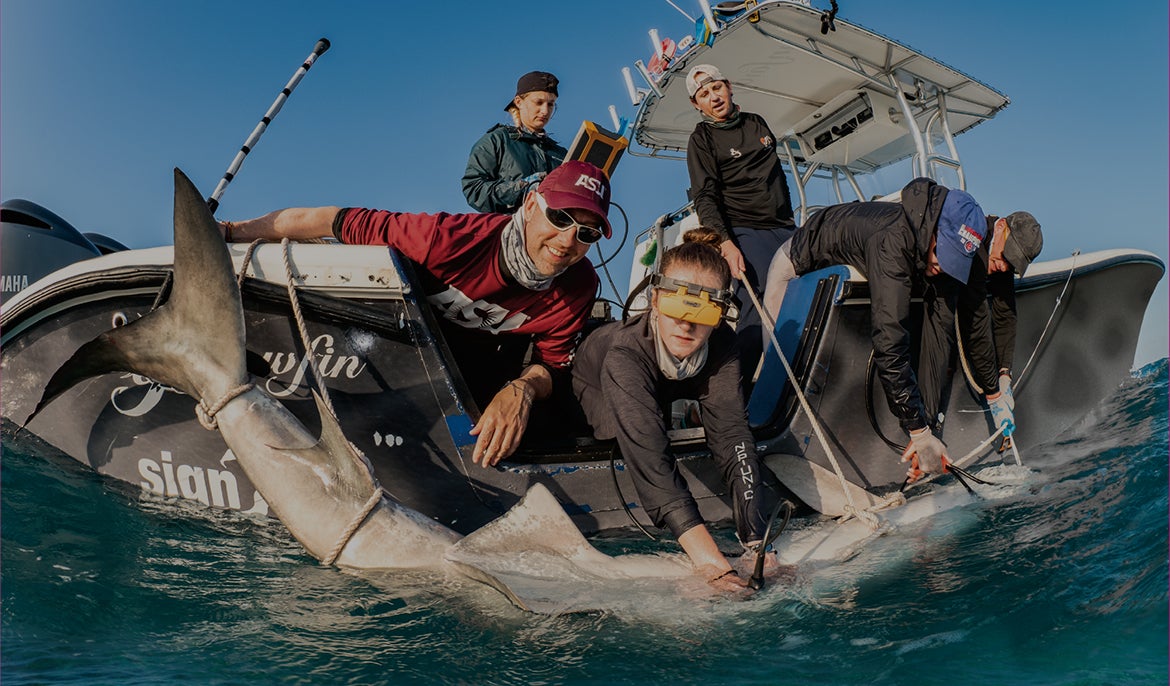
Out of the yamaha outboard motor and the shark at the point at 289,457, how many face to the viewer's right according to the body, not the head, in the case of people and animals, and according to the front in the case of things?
2

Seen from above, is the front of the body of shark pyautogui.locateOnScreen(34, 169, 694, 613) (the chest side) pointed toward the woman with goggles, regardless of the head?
yes

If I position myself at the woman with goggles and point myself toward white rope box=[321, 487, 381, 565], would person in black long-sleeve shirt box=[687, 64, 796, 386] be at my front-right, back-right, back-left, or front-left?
back-right

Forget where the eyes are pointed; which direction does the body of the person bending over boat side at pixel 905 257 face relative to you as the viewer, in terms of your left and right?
facing the viewer and to the right of the viewer

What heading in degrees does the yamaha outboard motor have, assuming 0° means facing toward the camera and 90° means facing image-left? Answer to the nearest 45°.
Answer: approximately 270°

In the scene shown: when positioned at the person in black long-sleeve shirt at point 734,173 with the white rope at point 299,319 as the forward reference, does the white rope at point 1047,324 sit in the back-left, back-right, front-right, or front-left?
back-left

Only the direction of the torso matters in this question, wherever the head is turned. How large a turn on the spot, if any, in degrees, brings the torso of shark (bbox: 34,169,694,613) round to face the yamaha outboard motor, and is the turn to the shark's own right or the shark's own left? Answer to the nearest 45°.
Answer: approximately 135° to the shark's own left

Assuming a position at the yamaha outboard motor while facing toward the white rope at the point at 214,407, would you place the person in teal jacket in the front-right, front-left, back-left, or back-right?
front-left

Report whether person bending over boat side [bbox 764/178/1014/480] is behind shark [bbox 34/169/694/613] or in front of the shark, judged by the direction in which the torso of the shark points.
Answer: in front

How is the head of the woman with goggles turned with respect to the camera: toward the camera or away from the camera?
toward the camera

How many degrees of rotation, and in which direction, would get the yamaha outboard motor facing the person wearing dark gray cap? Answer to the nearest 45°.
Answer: approximately 45° to its right

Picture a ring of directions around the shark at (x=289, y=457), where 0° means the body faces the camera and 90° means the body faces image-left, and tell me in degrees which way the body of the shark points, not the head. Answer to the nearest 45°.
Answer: approximately 270°

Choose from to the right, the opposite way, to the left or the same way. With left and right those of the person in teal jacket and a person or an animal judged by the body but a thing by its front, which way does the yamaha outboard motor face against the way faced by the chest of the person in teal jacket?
to the left
